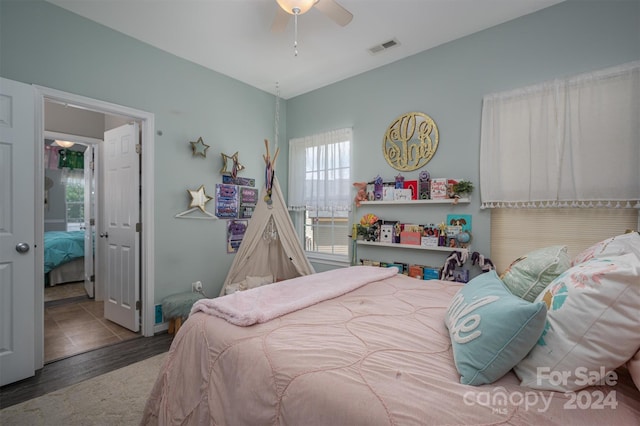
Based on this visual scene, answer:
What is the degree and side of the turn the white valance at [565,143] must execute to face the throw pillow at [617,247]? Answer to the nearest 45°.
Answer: approximately 45° to its left

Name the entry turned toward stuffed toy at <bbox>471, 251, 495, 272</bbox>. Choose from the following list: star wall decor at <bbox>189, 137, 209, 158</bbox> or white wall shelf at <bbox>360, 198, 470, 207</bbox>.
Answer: the star wall decor

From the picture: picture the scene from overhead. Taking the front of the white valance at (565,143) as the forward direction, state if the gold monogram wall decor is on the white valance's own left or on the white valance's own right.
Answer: on the white valance's own right

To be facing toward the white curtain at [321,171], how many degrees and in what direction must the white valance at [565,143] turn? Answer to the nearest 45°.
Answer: approximately 45° to its right

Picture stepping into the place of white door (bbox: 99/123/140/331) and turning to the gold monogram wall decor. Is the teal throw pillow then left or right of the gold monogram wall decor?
right

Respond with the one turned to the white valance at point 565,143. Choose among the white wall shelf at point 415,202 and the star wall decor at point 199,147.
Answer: the star wall decor

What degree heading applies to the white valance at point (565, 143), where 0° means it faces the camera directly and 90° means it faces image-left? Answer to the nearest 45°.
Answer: approximately 45°

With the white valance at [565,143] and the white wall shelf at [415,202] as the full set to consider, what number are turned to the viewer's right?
0

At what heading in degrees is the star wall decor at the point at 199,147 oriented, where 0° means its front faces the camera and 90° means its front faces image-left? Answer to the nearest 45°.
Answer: approximately 315°

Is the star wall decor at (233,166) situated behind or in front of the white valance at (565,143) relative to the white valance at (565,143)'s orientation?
in front

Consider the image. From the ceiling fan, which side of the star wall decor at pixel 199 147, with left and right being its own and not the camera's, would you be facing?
front

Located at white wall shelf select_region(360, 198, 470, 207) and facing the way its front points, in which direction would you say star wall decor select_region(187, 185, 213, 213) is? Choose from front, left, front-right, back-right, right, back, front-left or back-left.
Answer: front-right

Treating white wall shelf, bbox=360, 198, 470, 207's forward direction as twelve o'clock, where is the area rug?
The area rug is roughly at 12 o'clock from the white wall shelf.

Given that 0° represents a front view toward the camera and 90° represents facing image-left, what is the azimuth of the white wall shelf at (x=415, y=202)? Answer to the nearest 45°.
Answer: approximately 45°

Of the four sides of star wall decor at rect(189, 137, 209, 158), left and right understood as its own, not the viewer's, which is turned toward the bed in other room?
back

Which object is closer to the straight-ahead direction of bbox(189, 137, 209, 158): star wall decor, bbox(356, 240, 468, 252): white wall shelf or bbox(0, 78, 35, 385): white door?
the white wall shelf

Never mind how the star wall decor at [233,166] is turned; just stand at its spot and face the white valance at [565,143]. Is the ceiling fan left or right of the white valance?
right
